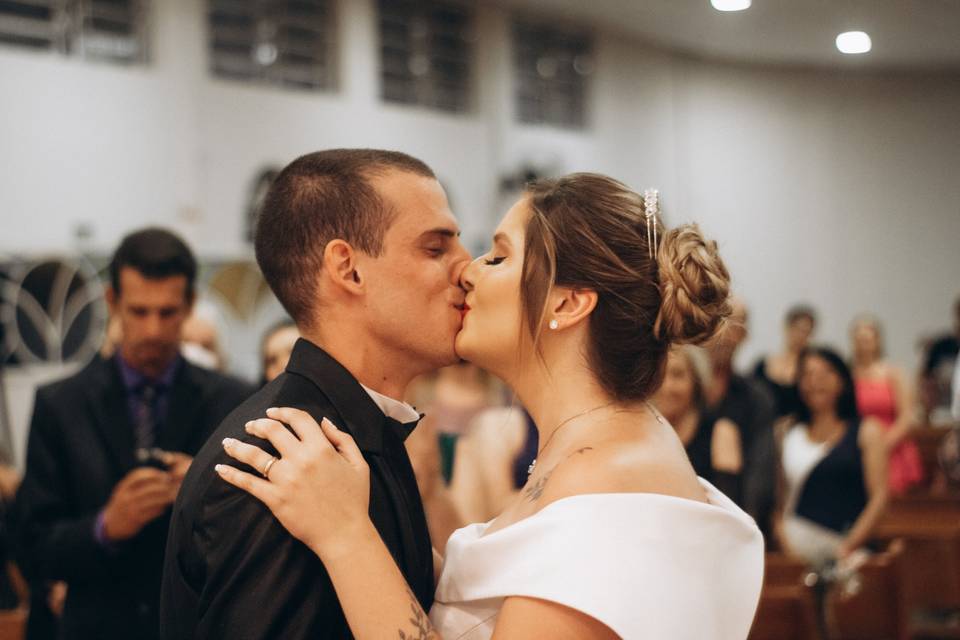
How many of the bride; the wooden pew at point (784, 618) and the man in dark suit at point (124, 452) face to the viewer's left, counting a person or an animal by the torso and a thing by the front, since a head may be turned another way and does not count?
1

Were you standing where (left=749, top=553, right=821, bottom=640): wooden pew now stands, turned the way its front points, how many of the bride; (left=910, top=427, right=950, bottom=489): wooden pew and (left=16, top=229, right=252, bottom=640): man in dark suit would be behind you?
1

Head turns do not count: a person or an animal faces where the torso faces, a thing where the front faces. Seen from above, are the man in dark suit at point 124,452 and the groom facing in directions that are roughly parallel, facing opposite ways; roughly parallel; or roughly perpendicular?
roughly perpendicular

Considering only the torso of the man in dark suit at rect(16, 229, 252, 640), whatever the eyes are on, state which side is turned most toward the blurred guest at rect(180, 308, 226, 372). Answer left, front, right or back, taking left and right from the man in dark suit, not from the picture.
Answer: back

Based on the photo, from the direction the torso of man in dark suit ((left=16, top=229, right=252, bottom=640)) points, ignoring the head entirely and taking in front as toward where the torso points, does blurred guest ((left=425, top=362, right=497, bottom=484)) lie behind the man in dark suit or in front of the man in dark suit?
behind

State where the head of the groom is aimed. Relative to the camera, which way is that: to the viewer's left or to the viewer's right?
to the viewer's right

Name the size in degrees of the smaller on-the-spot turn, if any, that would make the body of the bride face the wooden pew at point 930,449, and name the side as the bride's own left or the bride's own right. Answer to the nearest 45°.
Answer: approximately 135° to the bride's own right

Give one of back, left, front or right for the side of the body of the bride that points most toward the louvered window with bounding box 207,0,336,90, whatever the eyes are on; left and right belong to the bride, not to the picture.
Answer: right

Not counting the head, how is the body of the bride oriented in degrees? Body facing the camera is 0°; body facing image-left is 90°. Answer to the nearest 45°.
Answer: approximately 90°

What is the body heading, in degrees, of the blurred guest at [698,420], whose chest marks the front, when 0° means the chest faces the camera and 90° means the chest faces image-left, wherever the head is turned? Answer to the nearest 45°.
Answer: approximately 45°

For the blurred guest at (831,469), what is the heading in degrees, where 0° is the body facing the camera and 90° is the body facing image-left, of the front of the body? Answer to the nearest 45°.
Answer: approximately 45°

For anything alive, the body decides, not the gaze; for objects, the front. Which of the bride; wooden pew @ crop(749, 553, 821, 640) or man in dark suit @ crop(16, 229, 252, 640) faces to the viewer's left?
the bride

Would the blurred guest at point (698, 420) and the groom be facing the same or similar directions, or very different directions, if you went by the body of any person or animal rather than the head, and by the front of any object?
very different directions
